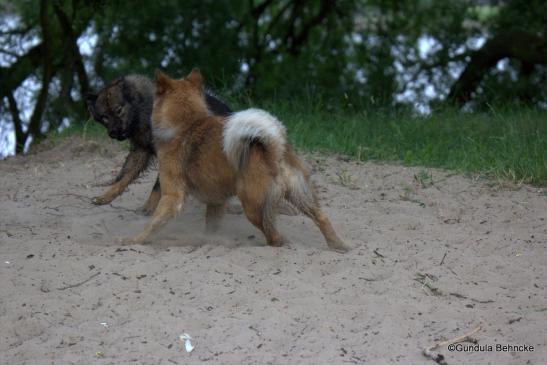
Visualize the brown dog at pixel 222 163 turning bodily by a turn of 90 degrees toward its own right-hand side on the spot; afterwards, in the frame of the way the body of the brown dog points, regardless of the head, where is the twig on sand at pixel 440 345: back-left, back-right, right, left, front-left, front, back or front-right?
right

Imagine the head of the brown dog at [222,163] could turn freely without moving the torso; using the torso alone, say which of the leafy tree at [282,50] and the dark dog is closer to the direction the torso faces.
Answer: the dark dog

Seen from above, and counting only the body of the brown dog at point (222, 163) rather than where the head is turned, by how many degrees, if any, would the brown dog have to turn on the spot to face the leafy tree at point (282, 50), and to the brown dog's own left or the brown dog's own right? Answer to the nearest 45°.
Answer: approximately 45° to the brown dog's own right

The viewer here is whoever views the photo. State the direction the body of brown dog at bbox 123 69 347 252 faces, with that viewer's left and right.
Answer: facing away from the viewer and to the left of the viewer

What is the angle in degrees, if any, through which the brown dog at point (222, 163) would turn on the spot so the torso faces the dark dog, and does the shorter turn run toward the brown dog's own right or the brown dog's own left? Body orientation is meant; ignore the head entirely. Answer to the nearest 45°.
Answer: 0° — it already faces it
